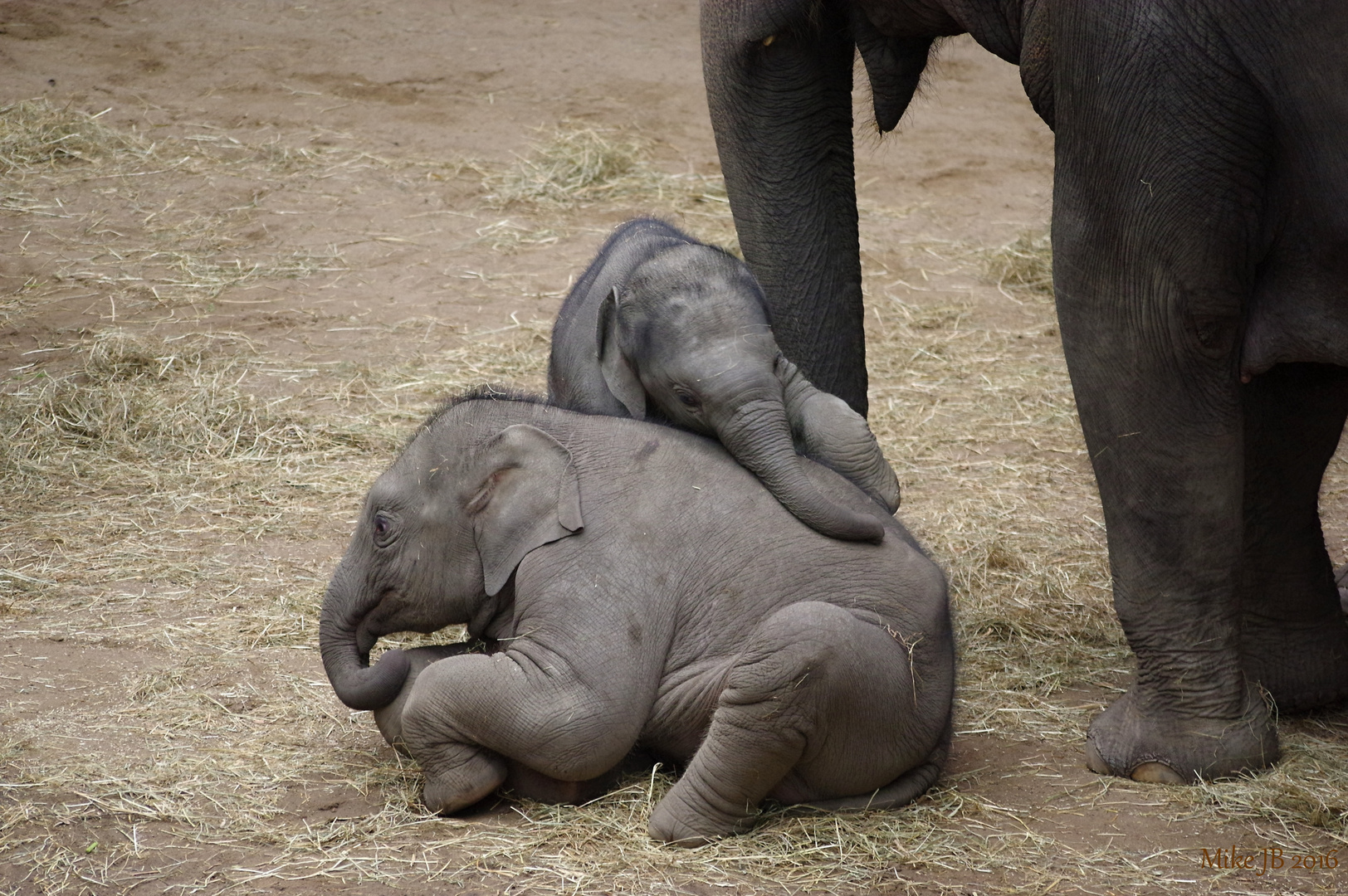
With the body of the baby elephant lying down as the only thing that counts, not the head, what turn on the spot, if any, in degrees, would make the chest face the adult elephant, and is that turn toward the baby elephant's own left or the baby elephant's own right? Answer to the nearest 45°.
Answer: approximately 180°

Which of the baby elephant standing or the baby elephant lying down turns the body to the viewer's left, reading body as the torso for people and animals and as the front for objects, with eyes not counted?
the baby elephant lying down

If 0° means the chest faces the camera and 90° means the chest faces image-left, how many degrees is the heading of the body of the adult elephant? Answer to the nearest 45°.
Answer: approximately 90°

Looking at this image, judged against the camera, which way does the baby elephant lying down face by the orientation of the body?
to the viewer's left

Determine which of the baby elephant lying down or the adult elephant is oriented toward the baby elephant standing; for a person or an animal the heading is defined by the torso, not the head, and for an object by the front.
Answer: the adult elephant

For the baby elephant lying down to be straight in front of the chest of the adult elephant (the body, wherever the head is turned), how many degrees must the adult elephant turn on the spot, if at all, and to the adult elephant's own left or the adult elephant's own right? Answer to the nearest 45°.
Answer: approximately 45° to the adult elephant's own left

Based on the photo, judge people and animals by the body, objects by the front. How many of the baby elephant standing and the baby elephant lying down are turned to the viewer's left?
1

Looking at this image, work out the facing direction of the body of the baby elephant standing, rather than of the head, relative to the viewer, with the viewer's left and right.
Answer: facing the viewer and to the right of the viewer

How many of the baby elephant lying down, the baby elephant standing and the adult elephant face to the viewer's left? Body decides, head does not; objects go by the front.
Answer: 2
